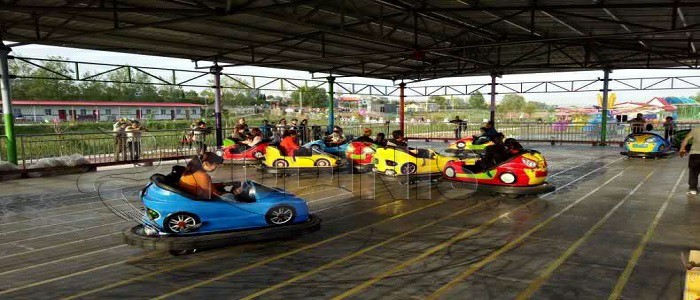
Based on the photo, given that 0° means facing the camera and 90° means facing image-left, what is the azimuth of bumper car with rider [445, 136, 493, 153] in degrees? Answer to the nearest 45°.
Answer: approximately 90°

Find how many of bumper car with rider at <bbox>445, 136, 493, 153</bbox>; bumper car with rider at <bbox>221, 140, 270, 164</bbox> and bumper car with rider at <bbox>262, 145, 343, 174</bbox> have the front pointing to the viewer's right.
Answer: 1

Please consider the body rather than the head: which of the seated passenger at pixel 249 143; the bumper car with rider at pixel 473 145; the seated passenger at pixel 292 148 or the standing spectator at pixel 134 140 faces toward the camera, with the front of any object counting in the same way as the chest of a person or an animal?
the standing spectator

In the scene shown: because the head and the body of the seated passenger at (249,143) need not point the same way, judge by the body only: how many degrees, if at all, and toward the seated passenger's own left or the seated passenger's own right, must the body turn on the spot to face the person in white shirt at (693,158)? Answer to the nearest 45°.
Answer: approximately 135° to the seated passenger's own left

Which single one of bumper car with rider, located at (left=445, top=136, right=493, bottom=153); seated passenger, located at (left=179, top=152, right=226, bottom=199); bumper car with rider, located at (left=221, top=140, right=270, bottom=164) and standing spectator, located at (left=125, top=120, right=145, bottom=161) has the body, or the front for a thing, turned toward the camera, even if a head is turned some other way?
the standing spectator

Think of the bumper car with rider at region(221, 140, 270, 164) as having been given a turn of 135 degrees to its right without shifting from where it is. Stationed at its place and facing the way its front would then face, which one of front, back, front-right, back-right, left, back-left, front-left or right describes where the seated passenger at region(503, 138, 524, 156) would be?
right

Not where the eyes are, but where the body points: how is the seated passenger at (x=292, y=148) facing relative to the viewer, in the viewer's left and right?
facing to the right of the viewer

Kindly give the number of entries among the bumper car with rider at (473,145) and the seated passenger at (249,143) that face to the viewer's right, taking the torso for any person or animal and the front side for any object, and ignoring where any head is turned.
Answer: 0

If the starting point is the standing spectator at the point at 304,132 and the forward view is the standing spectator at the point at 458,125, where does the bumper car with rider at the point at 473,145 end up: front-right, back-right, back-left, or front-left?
front-right

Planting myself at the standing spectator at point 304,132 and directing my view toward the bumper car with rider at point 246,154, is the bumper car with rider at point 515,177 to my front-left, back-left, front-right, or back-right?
front-left

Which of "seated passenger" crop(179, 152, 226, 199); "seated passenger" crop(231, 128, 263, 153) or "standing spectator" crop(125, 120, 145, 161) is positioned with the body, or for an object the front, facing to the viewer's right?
"seated passenger" crop(179, 152, 226, 199)

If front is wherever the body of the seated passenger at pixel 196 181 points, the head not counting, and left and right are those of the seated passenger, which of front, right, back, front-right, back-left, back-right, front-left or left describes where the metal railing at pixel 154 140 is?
left

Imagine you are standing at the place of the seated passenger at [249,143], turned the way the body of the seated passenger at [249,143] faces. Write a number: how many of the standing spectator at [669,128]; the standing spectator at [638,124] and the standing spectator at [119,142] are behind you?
2

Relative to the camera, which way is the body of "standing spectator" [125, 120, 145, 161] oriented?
toward the camera

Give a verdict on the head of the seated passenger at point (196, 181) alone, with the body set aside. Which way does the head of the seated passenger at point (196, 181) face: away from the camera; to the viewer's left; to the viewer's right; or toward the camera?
to the viewer's right
